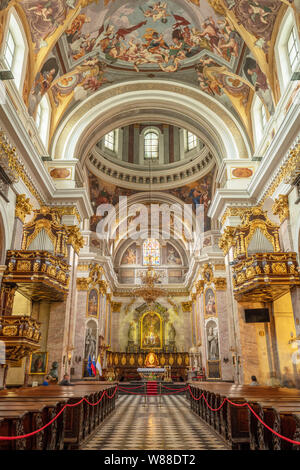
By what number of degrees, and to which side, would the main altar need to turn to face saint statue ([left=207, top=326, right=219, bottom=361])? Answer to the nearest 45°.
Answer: approximately 45° to its left

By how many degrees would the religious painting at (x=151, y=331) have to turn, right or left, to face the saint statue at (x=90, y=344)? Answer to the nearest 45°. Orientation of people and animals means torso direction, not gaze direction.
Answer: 0° — it already faces it

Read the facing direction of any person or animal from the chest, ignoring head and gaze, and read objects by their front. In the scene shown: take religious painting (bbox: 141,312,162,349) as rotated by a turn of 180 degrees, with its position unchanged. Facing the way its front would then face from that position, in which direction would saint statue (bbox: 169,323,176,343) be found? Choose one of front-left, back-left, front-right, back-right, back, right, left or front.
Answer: right

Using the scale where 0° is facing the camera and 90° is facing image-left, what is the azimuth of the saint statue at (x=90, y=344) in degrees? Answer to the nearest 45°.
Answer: approximately 0°

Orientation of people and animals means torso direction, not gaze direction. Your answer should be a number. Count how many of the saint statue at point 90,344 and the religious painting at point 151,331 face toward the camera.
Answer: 2

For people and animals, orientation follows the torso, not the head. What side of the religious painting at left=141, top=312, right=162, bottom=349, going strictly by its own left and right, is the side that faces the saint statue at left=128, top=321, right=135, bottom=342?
right

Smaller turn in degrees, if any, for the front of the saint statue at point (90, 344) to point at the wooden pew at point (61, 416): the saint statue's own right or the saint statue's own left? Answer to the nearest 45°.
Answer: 0° — it already faces it

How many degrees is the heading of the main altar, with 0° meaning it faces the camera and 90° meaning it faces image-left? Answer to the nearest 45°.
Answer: approximately 0°

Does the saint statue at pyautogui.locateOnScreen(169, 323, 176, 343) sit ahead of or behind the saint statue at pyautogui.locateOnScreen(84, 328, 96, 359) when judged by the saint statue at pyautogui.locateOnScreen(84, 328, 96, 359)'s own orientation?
behind

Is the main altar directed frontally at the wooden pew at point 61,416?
yes
